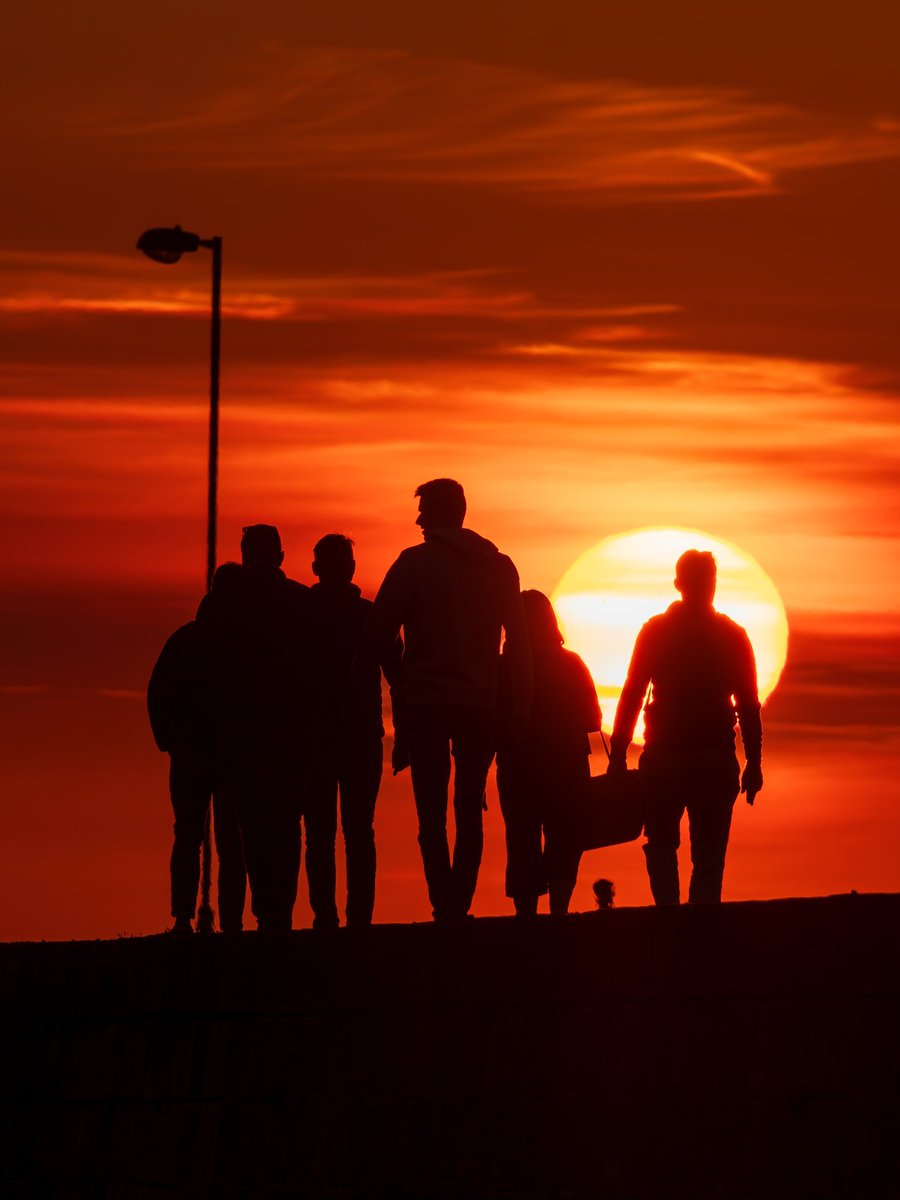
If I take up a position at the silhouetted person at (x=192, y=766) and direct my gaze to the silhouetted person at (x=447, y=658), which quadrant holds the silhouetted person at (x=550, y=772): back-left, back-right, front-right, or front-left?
front-left

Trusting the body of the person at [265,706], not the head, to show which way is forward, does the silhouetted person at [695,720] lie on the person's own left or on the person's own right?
on the person's own right

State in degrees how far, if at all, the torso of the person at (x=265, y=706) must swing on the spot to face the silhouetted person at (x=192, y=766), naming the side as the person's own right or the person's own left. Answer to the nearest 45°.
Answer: approximately 45° to the person's own left

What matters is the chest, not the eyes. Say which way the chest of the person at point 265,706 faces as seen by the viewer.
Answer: away from the camera

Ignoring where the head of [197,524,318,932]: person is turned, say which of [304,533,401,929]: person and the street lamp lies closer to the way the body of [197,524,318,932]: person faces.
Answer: the street lamp

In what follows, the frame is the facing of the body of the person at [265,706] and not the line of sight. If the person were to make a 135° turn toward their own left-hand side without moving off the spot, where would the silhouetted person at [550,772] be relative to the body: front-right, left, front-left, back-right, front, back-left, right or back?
back-left

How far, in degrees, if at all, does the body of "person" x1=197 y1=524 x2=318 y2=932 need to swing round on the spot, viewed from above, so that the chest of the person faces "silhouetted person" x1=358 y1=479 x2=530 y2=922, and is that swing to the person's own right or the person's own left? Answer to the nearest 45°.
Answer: approximately 135° to the person's own right

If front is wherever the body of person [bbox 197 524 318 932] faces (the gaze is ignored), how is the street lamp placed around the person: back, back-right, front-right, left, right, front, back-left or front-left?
front

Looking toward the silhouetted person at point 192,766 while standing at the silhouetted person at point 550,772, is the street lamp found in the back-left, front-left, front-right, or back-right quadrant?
front-right

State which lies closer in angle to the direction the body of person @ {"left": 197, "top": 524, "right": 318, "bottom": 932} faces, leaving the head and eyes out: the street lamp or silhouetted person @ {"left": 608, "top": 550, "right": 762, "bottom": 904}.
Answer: the street lamp
